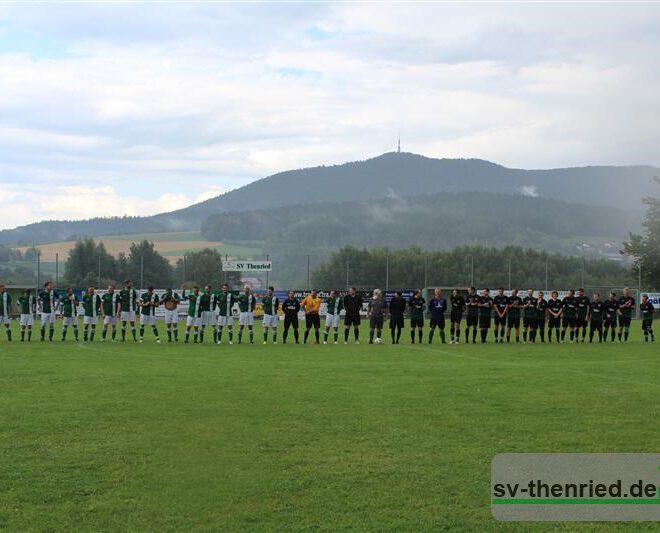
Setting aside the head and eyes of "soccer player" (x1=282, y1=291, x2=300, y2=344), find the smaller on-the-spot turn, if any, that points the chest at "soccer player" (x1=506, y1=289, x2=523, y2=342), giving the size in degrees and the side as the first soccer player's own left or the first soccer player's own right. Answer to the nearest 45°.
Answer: approximately 90° to the first soccer player's own left

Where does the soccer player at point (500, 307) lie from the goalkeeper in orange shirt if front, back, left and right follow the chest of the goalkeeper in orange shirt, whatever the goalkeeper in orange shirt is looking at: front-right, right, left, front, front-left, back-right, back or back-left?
left

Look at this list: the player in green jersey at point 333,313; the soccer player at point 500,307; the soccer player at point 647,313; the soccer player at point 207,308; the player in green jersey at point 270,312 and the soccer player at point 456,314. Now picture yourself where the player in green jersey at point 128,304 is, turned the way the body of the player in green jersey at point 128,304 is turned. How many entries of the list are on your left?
6

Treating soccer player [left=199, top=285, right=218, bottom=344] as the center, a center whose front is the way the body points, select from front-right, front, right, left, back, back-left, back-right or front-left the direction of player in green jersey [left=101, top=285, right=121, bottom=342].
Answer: right

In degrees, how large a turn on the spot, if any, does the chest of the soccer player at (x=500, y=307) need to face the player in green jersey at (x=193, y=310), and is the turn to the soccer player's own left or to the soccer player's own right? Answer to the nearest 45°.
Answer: approximately 90° to the soccer player's own right

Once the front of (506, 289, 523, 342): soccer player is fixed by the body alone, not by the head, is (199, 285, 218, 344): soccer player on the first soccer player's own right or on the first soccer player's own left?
on the first soccer player's own right

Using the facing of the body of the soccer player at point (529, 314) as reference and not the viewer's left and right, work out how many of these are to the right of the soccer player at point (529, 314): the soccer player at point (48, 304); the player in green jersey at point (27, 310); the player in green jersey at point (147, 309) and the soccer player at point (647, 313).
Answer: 3

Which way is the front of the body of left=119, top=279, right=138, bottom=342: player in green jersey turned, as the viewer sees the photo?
toward the camera

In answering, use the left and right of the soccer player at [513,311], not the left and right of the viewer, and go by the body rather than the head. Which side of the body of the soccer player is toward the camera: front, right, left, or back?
front

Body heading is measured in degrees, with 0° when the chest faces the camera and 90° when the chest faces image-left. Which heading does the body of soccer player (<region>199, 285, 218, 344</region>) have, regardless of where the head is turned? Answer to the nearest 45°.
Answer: approximately 0°

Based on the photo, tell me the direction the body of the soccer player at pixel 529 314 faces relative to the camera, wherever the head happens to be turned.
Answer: toward the camera

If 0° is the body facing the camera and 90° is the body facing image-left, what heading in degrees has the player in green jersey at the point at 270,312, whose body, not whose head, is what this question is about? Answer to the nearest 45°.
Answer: approximately 0°

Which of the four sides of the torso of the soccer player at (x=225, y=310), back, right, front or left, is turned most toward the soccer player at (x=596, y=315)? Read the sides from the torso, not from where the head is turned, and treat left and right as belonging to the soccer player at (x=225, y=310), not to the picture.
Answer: left

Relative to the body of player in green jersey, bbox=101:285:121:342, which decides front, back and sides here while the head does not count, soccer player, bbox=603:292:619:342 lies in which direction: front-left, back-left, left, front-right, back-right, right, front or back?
left
